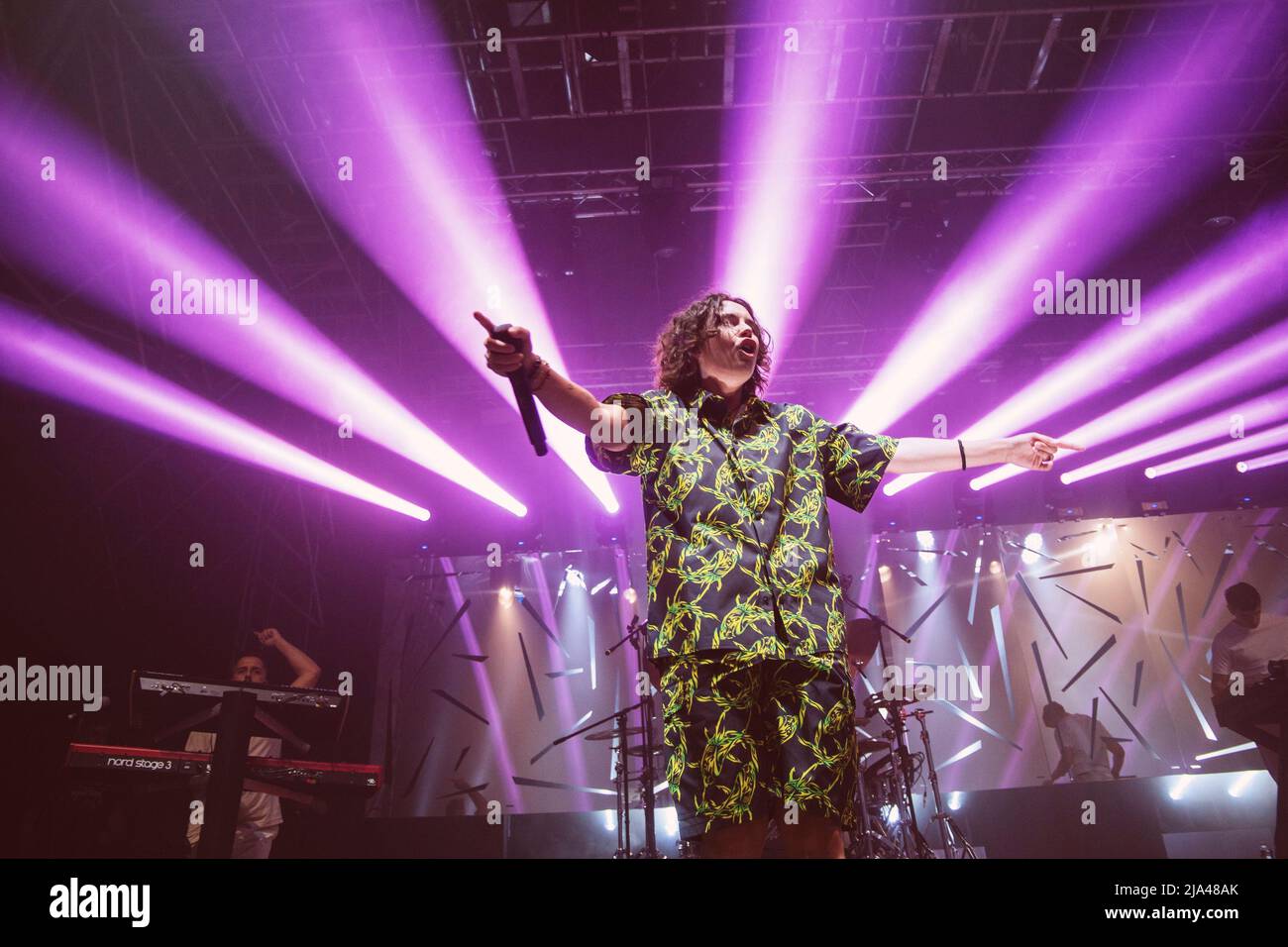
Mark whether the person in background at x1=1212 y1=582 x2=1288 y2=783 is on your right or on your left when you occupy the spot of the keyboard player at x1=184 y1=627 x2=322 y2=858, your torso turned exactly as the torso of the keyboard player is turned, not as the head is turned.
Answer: on your left

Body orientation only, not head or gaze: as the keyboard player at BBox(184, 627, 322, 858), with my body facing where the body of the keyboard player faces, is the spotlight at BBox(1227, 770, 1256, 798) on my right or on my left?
on my left

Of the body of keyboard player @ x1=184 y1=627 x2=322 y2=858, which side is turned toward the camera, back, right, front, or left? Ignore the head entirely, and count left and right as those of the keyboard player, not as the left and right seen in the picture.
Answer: front

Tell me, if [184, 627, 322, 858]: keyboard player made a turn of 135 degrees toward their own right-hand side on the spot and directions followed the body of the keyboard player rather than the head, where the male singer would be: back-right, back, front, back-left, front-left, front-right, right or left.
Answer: back-left

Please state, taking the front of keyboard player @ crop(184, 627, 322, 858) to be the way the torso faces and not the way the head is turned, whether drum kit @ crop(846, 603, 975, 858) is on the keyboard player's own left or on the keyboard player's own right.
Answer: on the keyboard player's own left

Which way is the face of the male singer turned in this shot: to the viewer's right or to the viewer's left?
to the viewer's right

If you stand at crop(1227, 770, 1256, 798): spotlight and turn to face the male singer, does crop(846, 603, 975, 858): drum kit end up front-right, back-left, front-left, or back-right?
front-right
